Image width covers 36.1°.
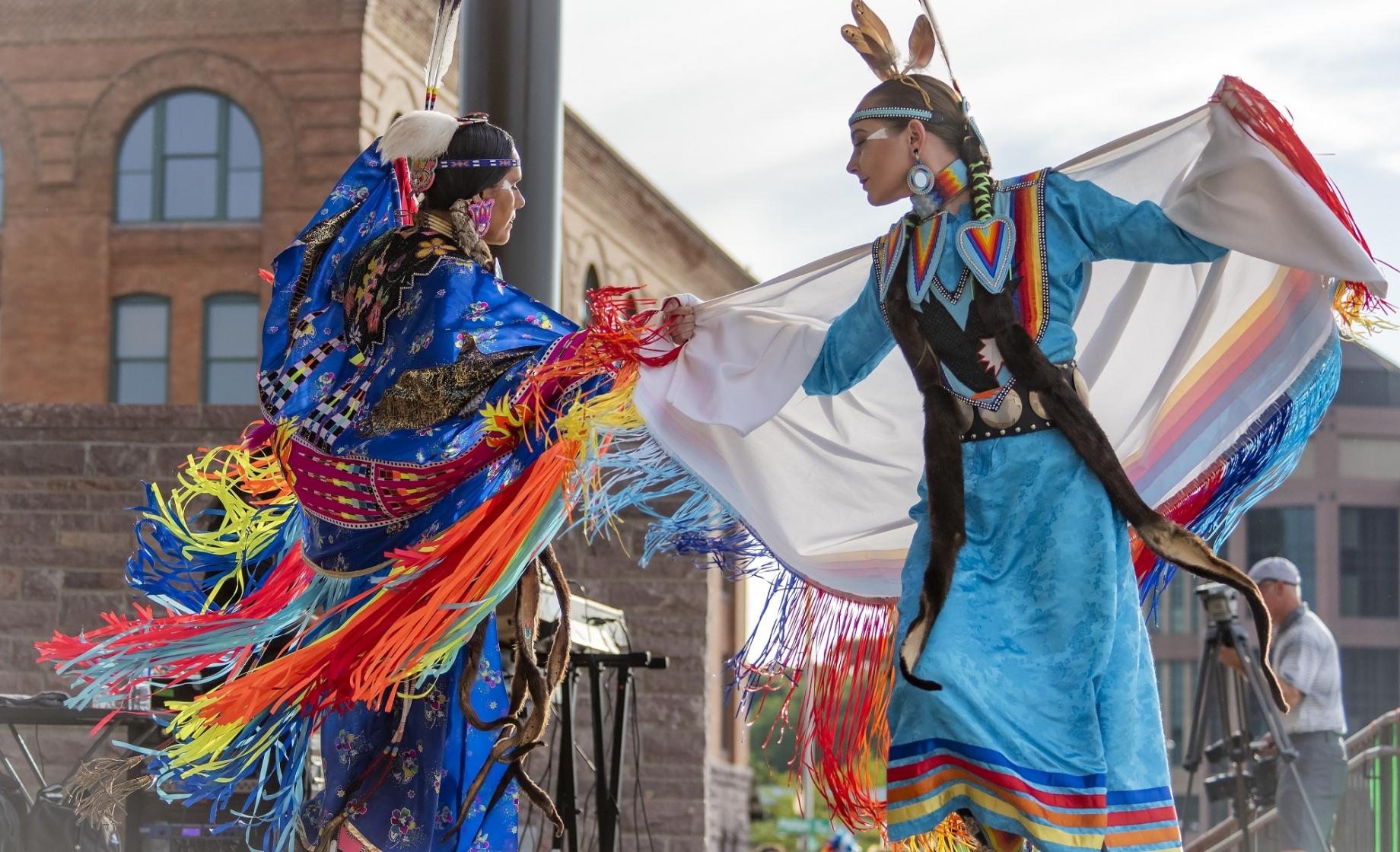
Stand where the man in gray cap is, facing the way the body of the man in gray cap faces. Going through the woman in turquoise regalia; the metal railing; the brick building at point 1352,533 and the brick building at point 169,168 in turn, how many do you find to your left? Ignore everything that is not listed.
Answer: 1

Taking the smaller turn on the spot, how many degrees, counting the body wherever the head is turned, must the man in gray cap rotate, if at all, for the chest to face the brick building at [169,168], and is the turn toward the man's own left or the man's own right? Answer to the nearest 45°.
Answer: approximately 45° to the man's own right

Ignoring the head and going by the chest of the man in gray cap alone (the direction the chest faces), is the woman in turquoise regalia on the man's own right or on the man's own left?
on the man's own left

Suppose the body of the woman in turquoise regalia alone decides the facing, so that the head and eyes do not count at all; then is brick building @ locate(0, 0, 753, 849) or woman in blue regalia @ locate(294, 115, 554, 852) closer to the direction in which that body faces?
the woman in blue regalia

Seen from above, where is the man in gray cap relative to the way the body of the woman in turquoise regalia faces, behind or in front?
behind

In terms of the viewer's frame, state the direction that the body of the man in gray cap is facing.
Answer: to the viewer's left

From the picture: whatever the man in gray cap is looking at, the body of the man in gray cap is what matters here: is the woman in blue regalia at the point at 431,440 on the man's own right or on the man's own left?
on the man's own left

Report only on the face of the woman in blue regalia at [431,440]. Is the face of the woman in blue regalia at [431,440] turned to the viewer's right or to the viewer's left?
to the viewer's right

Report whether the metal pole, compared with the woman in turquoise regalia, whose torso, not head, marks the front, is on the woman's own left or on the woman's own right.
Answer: on the woman's own right

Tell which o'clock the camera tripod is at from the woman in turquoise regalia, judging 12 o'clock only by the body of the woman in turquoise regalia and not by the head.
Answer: The camera tripod is roughly at 5 o'clock from the woman in turquoise regalia.

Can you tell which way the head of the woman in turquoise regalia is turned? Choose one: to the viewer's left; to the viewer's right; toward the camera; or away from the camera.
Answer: to the viewer's left

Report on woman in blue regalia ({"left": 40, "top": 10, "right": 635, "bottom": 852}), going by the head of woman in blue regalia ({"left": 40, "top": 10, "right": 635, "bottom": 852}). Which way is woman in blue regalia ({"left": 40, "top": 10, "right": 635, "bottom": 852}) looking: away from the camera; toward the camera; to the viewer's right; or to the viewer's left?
to the viewer's right

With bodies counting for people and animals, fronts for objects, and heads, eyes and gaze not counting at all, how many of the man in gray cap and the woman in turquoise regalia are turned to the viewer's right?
0
